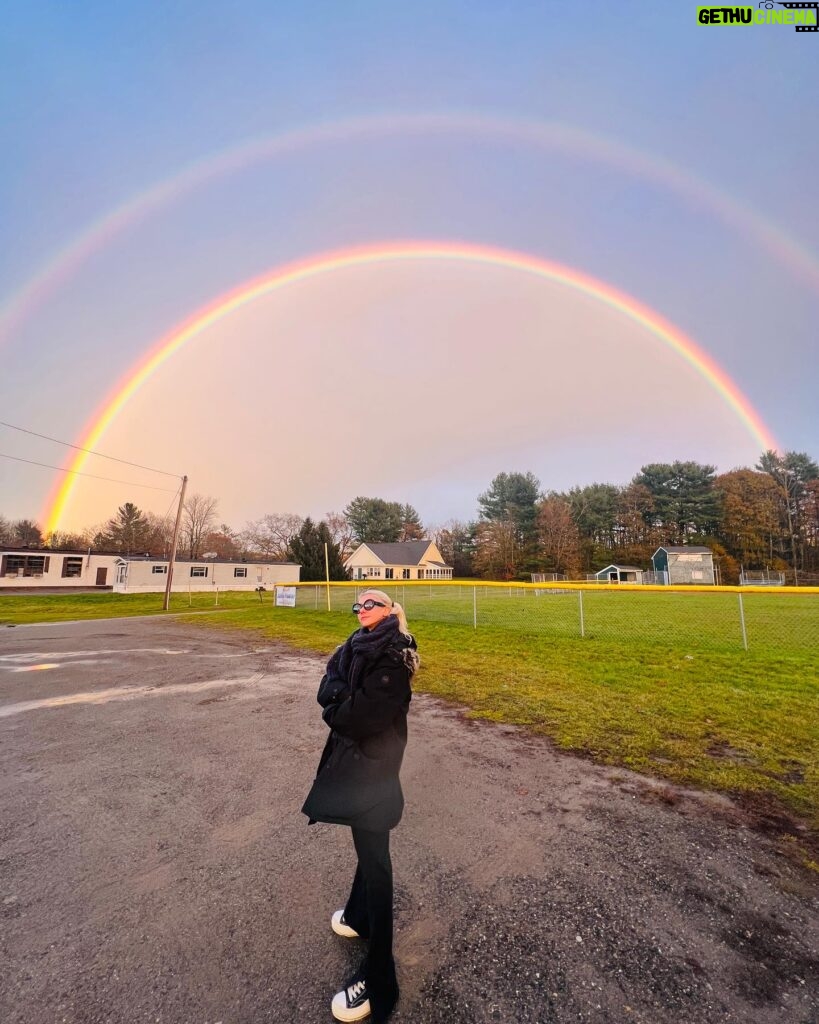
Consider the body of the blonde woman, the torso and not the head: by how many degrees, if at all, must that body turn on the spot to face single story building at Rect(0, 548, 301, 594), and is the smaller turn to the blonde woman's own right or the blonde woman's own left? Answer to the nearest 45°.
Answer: approximately 90° to the blonde woman's own right

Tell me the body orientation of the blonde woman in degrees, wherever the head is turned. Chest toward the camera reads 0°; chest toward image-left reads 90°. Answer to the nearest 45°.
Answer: approximately 45°

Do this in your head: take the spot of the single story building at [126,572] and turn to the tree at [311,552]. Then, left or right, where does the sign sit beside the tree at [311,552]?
right

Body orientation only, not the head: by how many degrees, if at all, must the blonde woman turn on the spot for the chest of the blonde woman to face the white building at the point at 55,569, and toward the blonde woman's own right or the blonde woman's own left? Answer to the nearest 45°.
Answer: approximately 90° to the blonde woman's own right

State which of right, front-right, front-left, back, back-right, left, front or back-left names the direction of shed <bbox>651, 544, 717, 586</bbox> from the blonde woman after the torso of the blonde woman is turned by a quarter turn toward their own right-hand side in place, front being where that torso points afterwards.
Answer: right

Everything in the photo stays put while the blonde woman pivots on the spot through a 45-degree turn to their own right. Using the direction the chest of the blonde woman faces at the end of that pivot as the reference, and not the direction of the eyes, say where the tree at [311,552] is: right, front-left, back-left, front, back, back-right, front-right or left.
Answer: right

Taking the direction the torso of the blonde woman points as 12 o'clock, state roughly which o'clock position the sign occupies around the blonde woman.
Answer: The sign is roughly at 4 o'clock from the blonde woman.
